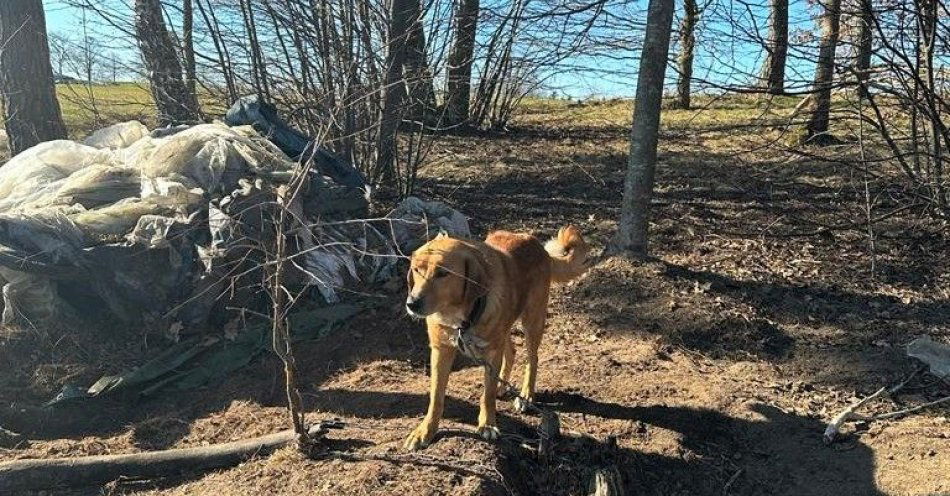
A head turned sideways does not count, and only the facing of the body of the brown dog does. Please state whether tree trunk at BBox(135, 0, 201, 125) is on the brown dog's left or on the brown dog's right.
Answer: on the brown dog's right

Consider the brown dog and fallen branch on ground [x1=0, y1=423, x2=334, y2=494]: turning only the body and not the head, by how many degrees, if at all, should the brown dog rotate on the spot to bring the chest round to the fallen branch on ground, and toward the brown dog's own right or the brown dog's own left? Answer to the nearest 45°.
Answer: approximately 45° to the brown dog's own right

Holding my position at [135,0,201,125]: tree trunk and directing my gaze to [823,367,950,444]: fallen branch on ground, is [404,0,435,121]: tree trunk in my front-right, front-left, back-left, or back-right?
front-left

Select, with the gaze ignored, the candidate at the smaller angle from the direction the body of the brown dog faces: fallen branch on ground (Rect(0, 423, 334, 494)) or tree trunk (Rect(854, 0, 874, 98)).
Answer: the fallen branch on ground

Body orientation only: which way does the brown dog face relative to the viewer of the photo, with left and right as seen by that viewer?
facing the viewer and to the left of the viewer

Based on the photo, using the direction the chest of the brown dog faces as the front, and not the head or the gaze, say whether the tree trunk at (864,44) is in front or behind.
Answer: behind

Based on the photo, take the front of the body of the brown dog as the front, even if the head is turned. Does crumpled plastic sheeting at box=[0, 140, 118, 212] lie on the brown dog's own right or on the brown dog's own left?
on the brown dog's own right

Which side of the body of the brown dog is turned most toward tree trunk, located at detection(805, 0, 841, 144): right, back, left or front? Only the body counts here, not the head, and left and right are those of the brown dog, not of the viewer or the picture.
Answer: back

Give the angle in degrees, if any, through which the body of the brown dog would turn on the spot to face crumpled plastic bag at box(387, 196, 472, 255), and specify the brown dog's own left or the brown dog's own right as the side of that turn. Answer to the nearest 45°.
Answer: approximately 135° to the brown dog's own right

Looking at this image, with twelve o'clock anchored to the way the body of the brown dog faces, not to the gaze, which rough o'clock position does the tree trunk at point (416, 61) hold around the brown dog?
The tree trunk is roughly at 4 o'clock from the brown dog.

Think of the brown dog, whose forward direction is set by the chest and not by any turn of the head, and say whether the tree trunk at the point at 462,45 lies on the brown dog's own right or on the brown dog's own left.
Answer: on the brown dog's own right

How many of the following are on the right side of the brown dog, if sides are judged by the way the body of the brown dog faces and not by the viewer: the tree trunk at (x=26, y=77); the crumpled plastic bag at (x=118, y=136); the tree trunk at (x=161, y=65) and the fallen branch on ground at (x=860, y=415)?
3

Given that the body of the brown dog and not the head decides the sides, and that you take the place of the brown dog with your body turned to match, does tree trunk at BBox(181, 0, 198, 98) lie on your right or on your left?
on your right

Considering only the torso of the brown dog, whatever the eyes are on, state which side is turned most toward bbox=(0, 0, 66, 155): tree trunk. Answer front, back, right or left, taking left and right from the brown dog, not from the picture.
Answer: right

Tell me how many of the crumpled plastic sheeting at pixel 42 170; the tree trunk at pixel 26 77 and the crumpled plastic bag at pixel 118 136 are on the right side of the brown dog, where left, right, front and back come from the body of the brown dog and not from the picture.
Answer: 3

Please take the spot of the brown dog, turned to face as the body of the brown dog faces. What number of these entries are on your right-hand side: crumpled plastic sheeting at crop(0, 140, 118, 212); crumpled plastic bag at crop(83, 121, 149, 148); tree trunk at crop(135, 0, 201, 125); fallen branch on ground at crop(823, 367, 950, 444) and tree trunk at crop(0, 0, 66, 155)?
4
